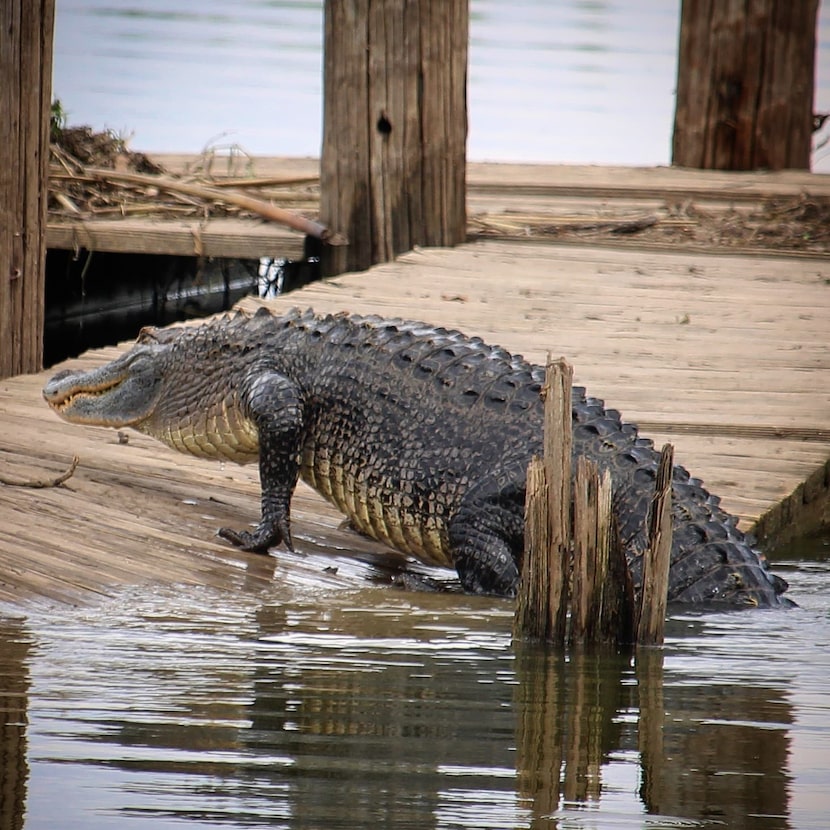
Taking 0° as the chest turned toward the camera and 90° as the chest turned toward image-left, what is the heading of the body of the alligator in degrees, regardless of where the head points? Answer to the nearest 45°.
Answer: approximately 90°

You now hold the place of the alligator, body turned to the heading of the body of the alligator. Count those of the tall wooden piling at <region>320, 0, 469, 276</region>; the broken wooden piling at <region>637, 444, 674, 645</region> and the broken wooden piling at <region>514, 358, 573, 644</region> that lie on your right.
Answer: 1

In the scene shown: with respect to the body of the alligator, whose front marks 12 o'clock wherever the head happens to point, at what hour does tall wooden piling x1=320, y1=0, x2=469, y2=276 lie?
The tall wooden piling is roughly at 3 o'clock from the alligator.

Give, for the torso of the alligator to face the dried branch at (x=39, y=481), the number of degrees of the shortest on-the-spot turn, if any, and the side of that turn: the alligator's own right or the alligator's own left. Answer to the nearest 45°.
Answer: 0° — it already faces it

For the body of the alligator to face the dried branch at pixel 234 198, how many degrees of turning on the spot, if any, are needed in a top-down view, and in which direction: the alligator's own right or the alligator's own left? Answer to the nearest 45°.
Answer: approximately 90° to the alligator's own right

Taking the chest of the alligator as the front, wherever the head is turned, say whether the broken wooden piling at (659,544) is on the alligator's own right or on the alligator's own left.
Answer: on the alligator's own left

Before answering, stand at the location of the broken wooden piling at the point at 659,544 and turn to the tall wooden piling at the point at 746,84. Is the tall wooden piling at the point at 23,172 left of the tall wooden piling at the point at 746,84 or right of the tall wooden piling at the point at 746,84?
left

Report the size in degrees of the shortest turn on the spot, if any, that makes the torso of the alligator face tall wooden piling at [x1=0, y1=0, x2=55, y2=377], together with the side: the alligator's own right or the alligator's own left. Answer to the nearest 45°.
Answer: approximately 45° to the alligator's own right

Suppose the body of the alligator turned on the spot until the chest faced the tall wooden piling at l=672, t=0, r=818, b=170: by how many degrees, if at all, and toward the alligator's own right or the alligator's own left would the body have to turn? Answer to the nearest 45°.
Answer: approximately 90° to the alligator's own right
